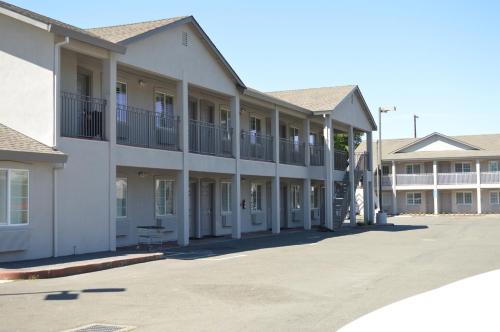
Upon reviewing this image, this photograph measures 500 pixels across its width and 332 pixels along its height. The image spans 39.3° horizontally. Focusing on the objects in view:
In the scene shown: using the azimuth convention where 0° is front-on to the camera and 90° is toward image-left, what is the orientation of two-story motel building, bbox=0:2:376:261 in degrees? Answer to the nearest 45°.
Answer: approximately 315°

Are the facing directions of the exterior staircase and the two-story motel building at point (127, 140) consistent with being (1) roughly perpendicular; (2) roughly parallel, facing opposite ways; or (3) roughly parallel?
roughly perpendicular

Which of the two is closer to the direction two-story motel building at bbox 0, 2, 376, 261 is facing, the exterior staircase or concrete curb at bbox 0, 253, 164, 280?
the concrete curb

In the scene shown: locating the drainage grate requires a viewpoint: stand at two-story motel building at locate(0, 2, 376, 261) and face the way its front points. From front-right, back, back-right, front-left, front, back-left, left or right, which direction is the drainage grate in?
front-right

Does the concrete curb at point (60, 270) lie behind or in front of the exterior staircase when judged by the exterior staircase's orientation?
in front

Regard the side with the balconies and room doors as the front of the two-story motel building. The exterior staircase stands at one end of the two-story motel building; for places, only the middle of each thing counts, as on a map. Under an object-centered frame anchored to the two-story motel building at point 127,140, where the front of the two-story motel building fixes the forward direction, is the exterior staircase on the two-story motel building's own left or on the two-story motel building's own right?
on the two-story motel building's own left
